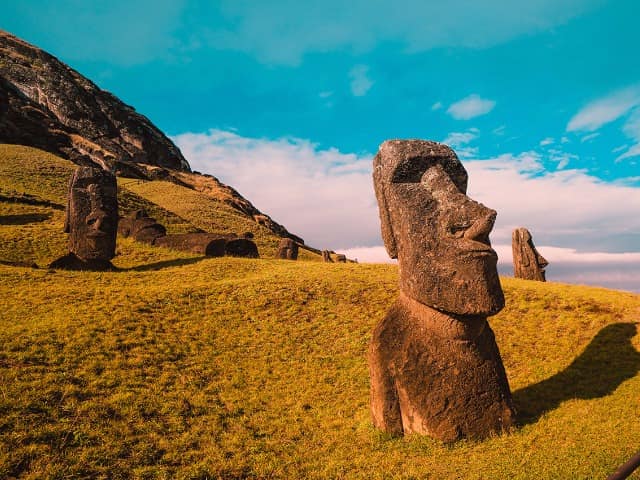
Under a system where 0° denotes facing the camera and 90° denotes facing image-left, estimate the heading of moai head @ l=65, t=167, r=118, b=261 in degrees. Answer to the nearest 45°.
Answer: approximately 0°

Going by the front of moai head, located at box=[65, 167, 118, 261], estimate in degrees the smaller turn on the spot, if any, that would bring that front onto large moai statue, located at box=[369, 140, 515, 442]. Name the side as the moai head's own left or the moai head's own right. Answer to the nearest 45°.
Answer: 0° — it already faces it

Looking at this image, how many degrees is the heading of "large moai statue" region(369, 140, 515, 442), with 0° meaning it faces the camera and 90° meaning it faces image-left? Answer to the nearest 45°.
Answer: approximately 315°

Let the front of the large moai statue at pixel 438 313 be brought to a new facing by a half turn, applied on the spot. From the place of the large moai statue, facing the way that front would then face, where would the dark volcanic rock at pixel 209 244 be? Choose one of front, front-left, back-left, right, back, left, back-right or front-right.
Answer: front

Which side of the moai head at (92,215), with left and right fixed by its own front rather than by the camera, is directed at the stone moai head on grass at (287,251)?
left

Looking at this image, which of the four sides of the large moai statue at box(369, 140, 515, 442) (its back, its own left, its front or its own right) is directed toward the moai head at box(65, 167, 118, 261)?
back

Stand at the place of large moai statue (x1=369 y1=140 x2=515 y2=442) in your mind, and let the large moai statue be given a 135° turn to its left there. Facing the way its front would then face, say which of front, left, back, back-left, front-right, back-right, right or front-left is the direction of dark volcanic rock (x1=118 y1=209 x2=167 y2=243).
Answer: front-left
